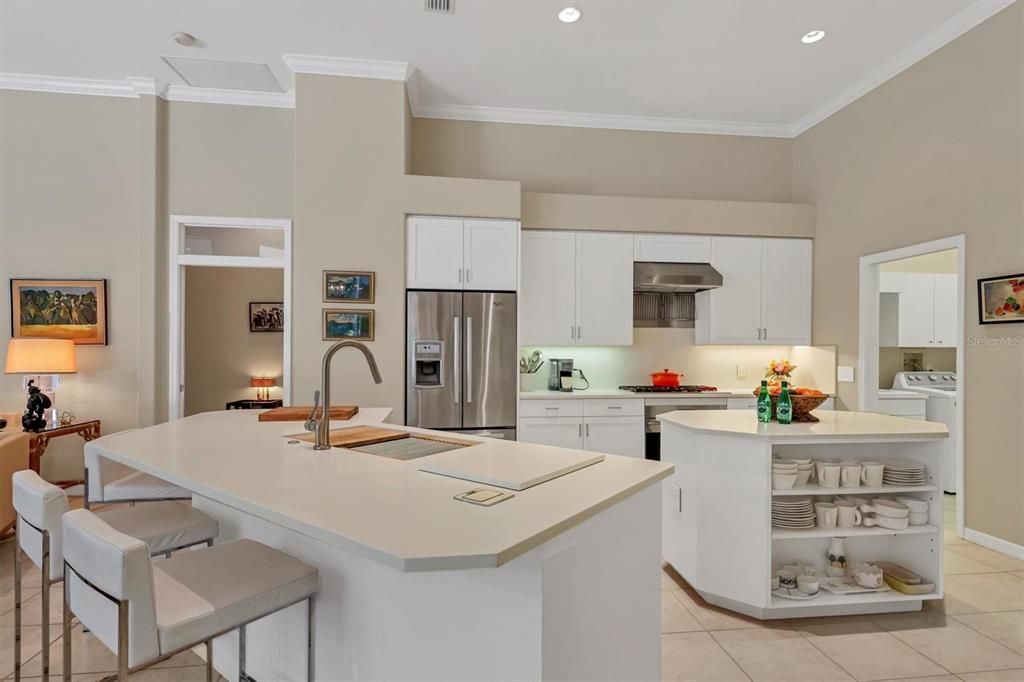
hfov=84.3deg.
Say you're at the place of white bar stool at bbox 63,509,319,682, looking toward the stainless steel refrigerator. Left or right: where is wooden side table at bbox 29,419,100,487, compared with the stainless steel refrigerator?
left

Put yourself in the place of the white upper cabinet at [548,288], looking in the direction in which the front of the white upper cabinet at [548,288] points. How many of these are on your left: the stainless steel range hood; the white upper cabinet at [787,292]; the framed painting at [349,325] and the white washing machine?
3

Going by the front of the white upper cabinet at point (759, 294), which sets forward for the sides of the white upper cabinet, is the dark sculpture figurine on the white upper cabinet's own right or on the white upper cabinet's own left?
on the white upper cabinet's own right

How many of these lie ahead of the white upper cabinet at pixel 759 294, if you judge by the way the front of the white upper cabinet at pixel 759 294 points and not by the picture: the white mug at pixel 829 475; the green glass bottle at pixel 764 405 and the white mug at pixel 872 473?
3

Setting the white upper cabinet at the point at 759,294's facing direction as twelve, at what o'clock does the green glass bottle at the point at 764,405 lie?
The green glass bottle is roughly at 12 o'clock from the white upper cabinet.

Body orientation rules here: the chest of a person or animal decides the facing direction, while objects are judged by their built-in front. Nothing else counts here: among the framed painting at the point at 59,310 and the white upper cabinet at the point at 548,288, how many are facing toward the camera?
2

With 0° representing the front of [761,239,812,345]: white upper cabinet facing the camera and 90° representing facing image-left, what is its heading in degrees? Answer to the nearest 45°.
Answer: approximately 0°
